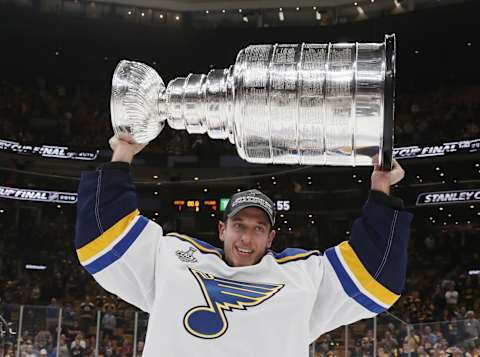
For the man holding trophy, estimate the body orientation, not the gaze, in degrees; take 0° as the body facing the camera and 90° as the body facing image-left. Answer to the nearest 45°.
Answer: approximately 0°

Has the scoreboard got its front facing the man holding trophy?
yes

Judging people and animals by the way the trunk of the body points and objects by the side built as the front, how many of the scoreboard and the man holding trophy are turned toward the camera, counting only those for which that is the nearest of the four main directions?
2

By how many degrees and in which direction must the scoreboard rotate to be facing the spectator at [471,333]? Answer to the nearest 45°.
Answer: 0° — it already faces them

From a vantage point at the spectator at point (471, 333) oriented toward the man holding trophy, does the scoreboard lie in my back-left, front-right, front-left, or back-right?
back-right

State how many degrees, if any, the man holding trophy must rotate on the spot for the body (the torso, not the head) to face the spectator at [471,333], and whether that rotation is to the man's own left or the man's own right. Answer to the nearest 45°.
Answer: approximately 135° to the man's own left

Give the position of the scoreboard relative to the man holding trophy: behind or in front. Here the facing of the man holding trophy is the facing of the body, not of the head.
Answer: behind

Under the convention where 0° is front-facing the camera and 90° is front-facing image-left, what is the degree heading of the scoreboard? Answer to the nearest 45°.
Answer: approximately 0°
